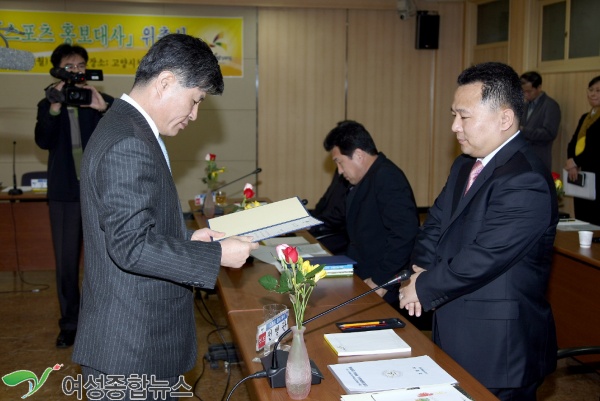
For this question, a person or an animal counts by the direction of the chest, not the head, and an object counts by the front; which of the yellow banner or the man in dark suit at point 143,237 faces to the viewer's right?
the man in dark suit

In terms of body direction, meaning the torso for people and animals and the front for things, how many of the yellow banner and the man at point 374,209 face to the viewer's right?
0

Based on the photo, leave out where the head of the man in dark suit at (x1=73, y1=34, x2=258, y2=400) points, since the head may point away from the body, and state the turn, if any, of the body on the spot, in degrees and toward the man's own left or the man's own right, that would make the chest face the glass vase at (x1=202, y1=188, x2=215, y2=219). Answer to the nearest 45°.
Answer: approximately 90° to the man's own left

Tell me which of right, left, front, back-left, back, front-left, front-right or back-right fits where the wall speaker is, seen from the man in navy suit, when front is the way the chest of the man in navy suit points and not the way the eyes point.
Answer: back-right

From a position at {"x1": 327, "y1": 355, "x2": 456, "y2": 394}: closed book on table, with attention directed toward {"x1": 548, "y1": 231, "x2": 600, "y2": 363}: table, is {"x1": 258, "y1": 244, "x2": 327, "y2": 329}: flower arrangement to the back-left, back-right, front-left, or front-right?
back-left

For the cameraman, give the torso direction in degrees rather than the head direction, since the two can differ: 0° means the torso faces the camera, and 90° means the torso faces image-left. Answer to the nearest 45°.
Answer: approximately 0°

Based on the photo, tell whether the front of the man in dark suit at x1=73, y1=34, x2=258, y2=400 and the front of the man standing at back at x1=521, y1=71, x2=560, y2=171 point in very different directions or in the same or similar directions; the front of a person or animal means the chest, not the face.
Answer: very different directions

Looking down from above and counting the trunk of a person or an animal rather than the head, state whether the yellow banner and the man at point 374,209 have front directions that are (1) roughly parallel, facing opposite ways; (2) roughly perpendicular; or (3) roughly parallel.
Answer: roughly perpendicular

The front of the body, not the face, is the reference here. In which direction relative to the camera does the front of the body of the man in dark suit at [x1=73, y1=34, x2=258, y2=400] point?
to the viewer's right

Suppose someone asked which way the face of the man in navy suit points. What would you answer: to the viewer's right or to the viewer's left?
to the viewer's left

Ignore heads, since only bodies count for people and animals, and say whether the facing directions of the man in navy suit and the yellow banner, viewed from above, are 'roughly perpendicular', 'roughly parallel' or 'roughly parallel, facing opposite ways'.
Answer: roughly perpendicular

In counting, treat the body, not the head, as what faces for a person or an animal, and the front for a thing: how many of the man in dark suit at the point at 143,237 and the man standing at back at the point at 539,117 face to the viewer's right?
1

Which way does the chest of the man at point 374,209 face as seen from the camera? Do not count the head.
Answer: to the viewer's left

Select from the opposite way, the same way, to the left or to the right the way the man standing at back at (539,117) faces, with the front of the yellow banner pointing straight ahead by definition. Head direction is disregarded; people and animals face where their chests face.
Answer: to the right
